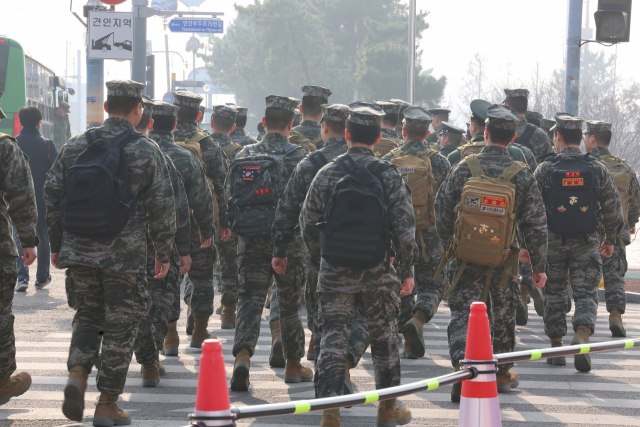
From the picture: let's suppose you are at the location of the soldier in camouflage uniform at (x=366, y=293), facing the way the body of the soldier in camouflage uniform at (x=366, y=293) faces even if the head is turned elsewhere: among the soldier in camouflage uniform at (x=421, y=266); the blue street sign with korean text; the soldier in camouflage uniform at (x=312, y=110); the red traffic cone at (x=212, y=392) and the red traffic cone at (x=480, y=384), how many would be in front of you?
3

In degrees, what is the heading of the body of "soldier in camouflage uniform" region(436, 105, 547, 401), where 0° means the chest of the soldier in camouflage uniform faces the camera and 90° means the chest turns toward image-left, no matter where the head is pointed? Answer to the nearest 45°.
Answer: approximately 180°

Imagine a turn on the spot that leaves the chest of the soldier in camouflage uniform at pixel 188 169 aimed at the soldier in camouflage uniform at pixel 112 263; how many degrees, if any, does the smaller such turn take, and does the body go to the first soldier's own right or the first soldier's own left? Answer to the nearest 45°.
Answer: approximately 180°

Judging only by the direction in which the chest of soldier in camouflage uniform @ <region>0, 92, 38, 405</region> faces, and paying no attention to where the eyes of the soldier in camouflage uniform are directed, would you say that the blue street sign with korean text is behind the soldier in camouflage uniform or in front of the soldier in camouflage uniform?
in front

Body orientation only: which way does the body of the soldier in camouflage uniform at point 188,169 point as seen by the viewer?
away from the camera

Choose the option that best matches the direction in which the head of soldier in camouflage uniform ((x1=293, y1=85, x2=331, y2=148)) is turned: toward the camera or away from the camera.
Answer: away from the camera

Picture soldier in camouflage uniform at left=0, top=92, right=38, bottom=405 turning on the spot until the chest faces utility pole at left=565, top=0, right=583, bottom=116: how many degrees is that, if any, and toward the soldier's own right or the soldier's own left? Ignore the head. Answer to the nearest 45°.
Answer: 0° — they already face it

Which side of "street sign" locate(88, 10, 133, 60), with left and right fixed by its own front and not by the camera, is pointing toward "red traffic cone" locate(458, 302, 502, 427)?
front

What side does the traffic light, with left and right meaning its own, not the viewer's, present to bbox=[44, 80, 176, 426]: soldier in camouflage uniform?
front

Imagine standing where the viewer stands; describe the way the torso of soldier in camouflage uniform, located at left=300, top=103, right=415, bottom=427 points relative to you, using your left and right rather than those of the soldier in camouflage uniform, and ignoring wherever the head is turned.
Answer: facing away from the viewer

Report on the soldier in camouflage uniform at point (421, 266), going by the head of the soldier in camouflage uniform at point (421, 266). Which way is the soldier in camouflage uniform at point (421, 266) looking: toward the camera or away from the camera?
away from the camera

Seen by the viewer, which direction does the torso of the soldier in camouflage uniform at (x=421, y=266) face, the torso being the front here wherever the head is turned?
away from the camera

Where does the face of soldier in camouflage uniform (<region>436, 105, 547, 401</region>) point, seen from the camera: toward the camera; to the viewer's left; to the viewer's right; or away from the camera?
away from the camera
